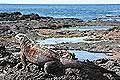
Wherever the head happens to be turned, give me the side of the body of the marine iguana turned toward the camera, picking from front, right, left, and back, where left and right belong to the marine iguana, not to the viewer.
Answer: left
